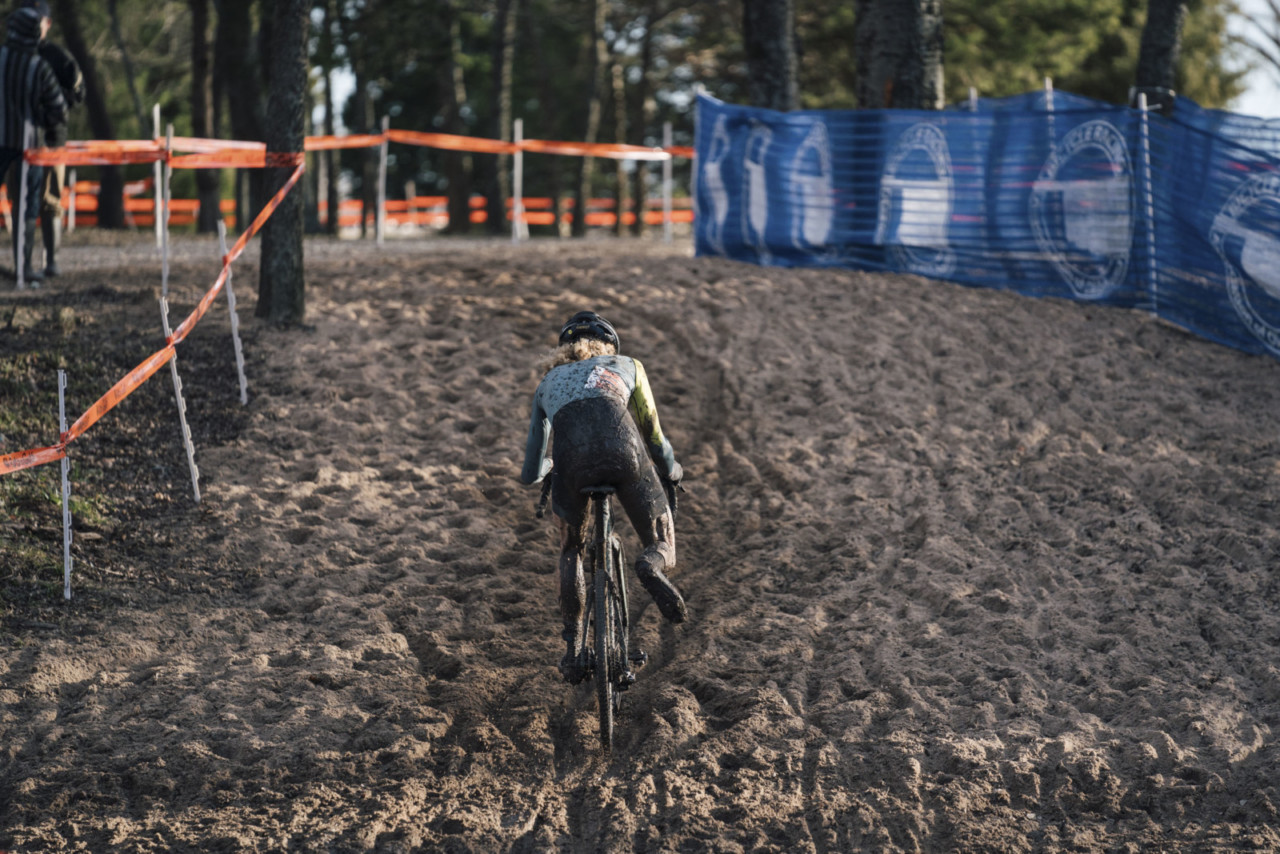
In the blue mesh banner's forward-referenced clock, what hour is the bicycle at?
The bicycle is roughly at 11 o'clock from the blue mesh banner.

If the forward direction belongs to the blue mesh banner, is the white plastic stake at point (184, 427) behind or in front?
in front

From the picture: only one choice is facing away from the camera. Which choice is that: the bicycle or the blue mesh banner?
the bicycle

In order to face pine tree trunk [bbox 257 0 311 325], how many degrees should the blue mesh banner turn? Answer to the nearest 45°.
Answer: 0° — it already faces it

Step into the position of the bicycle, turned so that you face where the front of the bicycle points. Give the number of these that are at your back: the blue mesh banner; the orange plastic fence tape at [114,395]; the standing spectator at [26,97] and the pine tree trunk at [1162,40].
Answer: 0

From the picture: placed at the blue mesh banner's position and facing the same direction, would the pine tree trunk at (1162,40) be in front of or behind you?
behind

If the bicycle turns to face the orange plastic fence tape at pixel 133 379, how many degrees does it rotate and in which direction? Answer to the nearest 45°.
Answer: approximately 45° to its left

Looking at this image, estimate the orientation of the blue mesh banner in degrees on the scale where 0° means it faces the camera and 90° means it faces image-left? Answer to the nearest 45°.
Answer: approximately 45°

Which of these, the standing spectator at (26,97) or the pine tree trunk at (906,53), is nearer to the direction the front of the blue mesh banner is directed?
the standing spectator

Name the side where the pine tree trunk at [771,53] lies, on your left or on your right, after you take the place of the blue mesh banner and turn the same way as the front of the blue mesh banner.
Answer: on your right

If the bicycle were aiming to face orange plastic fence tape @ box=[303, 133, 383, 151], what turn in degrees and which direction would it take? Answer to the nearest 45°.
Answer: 0° — it already faces it

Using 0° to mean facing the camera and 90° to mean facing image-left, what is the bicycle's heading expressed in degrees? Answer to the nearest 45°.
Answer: approximately 180°

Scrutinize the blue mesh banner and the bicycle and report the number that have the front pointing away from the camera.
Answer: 1

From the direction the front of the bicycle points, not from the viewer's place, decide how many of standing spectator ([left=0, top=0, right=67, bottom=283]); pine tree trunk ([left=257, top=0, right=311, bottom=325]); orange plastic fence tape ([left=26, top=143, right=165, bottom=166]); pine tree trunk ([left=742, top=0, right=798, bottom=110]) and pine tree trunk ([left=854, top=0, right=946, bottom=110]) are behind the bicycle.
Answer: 0

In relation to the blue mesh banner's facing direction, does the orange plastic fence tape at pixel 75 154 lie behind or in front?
in front
